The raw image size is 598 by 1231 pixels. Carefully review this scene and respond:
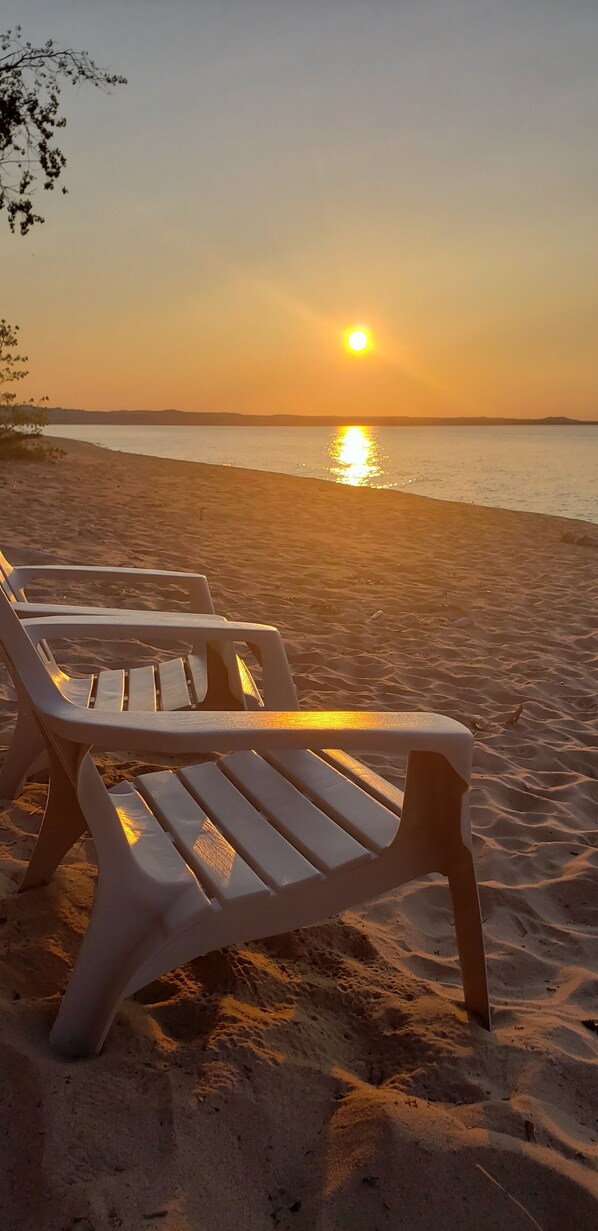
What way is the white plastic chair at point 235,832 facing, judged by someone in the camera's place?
facing to the right of the viewer

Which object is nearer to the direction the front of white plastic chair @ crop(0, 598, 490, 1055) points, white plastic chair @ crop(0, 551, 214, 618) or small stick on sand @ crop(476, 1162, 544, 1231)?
the small stick on sand

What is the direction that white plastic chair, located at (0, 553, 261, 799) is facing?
to the viewer's right

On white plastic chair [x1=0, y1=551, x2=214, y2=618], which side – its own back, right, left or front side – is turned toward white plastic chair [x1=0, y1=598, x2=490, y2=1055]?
right

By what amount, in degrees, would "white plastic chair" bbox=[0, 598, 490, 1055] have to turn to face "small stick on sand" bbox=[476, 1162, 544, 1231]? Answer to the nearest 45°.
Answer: approximately 45° to its right

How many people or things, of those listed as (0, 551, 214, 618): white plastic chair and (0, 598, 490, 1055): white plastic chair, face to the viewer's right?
2

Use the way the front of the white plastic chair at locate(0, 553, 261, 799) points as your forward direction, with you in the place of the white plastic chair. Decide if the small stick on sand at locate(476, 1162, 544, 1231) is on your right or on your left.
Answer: on your right

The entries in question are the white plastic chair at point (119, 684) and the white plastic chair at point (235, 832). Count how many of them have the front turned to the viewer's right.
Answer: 2

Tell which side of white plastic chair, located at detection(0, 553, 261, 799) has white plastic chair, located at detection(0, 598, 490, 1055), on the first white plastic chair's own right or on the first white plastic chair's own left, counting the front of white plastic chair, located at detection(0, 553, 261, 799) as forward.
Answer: on the first white plastic chair's own right
